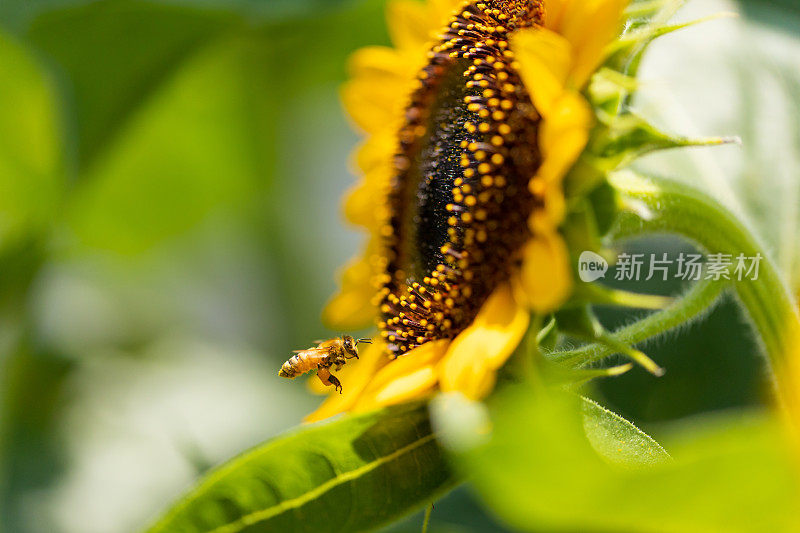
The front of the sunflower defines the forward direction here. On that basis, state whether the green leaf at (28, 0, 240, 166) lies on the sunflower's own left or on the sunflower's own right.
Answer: on the sunflower's own right

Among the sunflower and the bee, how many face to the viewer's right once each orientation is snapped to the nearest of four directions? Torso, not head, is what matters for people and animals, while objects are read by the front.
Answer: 1

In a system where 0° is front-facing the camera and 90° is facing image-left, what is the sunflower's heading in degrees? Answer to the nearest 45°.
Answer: approximately 45°

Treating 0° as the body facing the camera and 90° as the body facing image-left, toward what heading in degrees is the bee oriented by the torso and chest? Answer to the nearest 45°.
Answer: approximately 270°

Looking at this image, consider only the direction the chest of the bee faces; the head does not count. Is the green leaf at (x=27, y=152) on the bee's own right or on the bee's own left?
on the bee's own left

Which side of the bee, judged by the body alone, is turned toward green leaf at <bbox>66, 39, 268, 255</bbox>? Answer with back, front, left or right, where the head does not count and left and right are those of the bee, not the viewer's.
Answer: left

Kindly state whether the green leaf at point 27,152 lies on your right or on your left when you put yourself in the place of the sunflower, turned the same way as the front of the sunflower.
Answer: on your right
